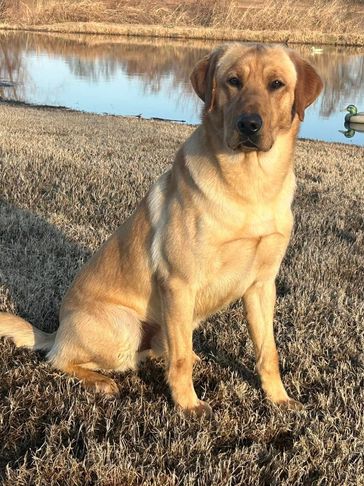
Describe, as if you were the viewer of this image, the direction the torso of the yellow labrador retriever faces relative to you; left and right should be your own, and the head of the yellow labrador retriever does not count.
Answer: facing the viewer and to the right of the viewer
